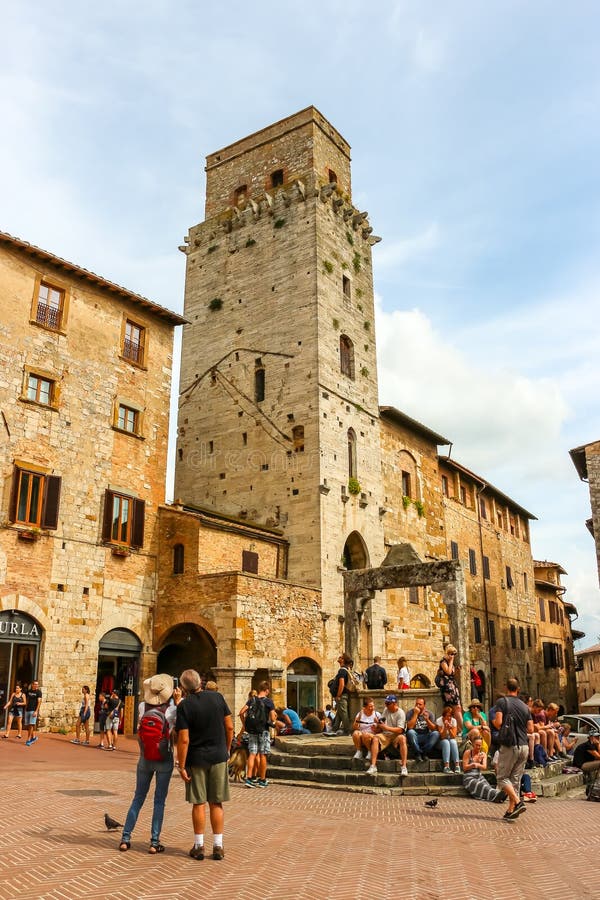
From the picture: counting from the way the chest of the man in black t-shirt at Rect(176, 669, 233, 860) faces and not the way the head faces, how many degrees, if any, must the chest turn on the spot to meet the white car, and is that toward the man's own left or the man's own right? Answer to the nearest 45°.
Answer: approximately 45° to the man's own right

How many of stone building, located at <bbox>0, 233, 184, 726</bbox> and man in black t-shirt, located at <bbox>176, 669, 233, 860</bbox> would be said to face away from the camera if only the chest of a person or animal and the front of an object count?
1

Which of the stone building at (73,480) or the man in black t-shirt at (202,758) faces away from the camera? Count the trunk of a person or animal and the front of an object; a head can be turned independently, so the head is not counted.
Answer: the man in black t-shirt

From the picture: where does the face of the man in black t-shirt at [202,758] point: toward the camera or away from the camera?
away from the camera

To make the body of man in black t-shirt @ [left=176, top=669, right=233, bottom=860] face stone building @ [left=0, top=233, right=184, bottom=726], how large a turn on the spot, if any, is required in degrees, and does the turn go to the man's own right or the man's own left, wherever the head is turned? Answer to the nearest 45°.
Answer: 0° — they already face it

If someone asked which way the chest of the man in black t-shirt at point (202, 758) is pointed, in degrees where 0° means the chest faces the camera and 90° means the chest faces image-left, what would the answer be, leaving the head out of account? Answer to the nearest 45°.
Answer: approximately 180°

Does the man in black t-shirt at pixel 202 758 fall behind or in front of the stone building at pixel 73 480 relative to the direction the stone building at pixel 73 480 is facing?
in front

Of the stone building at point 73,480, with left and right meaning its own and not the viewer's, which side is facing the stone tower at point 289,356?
left
